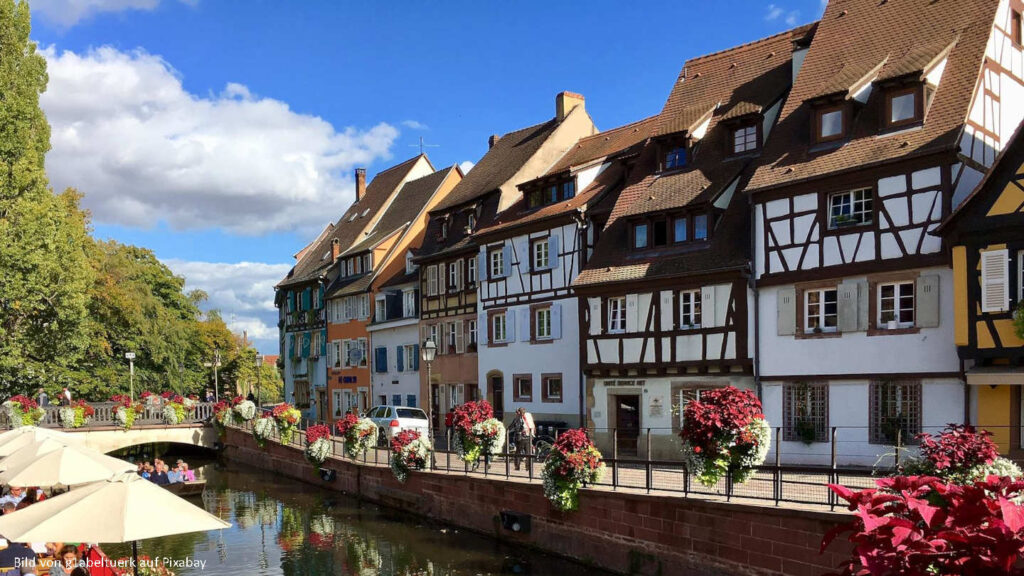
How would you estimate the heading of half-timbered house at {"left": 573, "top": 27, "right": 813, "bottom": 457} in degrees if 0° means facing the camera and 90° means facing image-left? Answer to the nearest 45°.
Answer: approximately 45°

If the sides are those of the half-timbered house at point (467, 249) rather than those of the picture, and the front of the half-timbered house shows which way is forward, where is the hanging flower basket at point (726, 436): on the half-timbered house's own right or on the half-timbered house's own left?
on the half-timbered house's own left

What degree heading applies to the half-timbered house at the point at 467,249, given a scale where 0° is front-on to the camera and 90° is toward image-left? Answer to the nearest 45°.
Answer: approximately 45°
